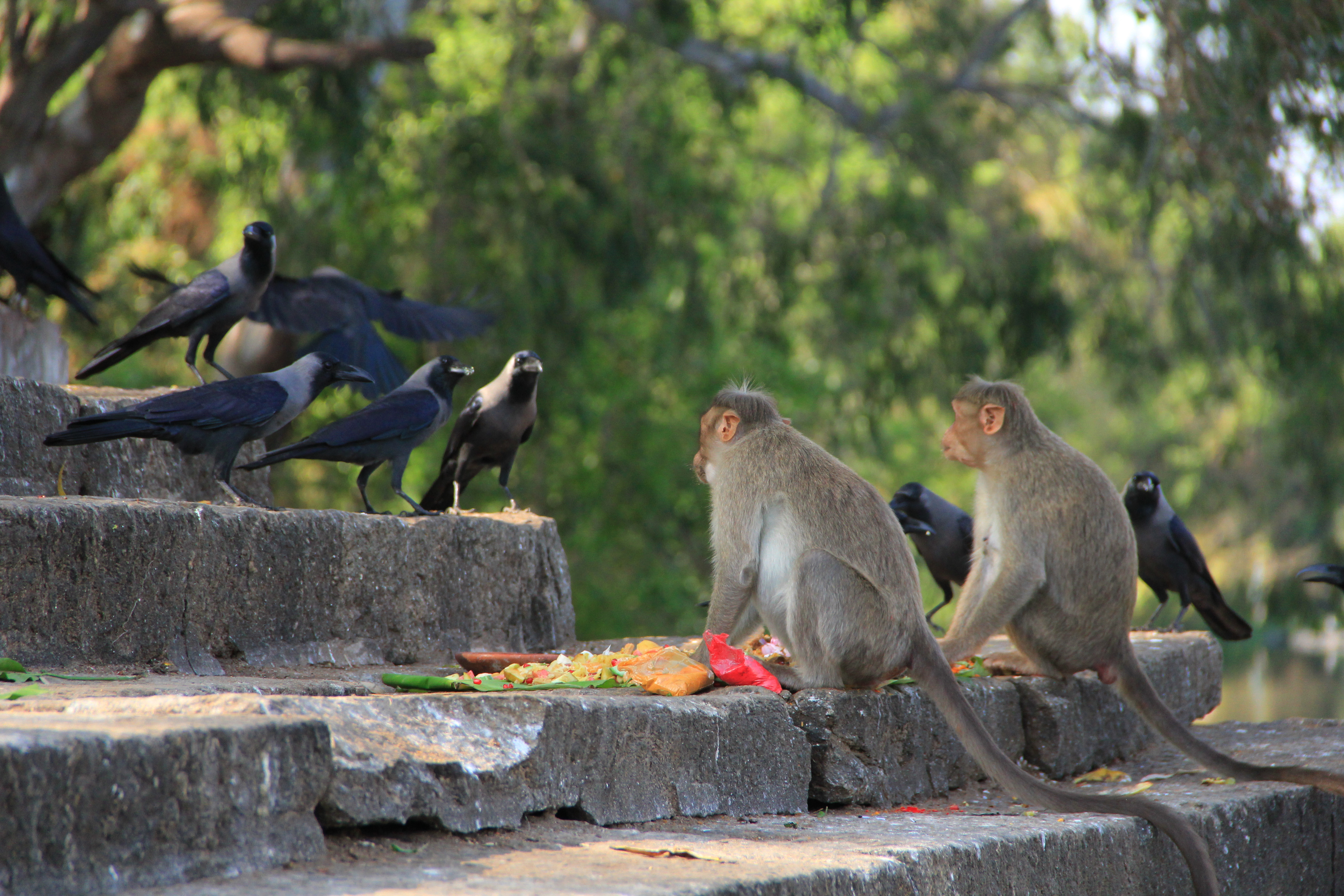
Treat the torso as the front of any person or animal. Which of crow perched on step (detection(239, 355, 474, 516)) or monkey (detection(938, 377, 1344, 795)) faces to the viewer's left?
the monkey

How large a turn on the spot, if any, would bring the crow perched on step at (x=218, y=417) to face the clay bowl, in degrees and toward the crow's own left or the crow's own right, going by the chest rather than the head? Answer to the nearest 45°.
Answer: approximately 45° to the crow's own right

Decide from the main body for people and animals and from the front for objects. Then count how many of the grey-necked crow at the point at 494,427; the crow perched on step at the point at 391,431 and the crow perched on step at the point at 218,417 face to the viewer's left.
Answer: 0

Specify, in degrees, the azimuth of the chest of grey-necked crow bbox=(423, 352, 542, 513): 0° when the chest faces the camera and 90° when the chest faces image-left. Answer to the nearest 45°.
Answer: approximately 315°

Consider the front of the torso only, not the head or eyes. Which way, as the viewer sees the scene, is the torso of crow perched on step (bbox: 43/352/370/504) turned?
to the viewer's right

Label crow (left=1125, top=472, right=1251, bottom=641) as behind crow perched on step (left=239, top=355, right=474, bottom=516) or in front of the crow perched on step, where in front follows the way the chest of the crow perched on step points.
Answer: in front

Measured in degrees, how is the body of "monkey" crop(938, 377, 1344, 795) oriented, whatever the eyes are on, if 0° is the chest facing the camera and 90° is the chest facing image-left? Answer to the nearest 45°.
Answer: approximately 90°

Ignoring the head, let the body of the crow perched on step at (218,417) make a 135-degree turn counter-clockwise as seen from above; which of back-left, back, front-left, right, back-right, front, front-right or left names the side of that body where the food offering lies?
back

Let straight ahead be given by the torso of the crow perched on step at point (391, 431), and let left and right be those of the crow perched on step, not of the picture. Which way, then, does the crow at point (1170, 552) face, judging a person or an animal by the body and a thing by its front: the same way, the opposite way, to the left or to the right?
the opposite way
